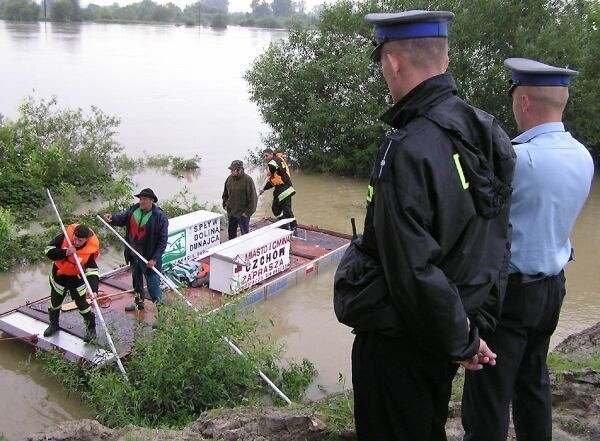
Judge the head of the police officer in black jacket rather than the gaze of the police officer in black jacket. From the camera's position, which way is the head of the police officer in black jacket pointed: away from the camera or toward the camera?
away from the camera

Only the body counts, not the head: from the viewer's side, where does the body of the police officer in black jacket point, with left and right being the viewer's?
facing away from the viewer and to the left of the viewer

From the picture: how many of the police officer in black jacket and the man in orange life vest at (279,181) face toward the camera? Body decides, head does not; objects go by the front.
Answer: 0

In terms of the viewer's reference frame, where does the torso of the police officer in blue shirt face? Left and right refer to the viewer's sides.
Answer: facing away from the viewer and to the left of the viewer

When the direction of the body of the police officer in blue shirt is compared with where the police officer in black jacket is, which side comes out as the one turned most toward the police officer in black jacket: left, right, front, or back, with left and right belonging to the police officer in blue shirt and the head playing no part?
left

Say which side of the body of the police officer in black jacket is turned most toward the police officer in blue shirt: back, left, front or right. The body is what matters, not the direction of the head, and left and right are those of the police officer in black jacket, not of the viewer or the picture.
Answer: right

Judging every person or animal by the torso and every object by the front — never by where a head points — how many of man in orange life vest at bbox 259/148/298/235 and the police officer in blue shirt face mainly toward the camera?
0

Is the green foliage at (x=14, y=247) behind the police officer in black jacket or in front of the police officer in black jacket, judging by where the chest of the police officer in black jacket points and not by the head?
in front

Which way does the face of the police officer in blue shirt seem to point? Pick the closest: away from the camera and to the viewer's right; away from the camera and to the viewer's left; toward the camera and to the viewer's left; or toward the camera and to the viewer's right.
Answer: away from the camera and to the viewer's left

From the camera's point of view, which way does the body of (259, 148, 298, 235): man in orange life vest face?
to the viewer's left

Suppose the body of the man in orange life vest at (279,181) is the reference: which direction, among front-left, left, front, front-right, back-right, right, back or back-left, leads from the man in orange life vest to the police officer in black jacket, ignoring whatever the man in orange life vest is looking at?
left

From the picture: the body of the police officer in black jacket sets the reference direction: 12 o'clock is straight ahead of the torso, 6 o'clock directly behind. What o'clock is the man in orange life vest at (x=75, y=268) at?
The man in orange life vest is roughly at 12 o'clock from the police officer in black jacket.
